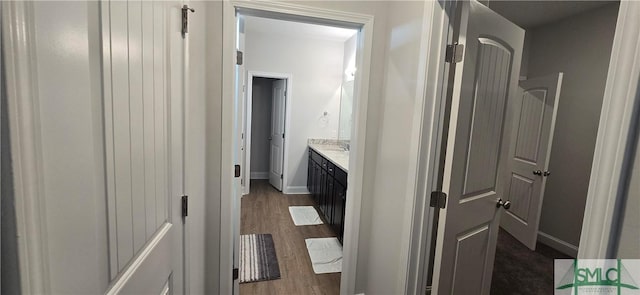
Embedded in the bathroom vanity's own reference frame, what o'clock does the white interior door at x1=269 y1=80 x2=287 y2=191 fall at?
The white interior door is roughly at 2 o'clock from the bathroom vanity.

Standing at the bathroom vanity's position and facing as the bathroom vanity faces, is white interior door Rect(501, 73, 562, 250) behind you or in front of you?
behind

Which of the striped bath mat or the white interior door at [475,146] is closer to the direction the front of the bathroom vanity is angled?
the striped bath mat

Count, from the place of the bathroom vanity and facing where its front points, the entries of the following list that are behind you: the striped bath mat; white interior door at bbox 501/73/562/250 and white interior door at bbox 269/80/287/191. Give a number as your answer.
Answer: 1

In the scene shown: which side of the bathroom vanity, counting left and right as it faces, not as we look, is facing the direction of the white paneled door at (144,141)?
left

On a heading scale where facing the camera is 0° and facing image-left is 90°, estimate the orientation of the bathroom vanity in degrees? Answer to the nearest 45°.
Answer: approximately 90°

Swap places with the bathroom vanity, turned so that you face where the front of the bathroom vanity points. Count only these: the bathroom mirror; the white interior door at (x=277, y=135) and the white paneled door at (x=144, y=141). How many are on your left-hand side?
1

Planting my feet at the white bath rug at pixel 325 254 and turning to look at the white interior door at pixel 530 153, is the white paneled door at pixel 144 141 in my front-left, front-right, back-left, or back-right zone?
back-right
